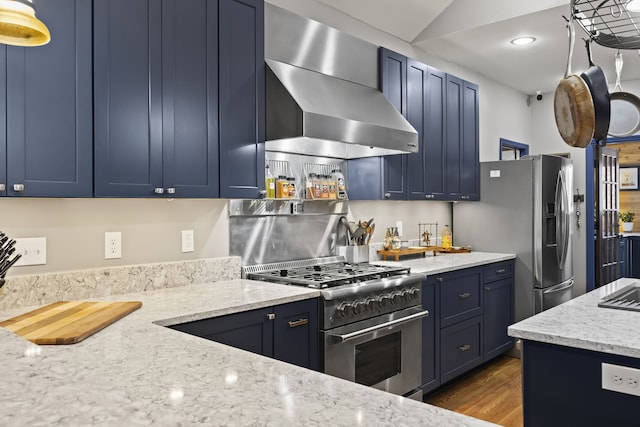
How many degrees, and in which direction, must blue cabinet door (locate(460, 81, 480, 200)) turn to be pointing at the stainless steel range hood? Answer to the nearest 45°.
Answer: approximately 90° to its right

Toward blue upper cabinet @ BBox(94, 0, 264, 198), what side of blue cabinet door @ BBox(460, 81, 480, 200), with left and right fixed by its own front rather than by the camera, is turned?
right

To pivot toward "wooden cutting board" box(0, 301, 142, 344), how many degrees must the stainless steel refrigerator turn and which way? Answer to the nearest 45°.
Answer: approximately 90° to its right

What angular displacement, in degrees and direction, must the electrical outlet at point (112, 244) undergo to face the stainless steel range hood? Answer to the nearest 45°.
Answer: approximately 90° to its left

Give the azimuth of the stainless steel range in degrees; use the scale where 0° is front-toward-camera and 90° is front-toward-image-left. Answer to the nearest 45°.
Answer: approximately 315°

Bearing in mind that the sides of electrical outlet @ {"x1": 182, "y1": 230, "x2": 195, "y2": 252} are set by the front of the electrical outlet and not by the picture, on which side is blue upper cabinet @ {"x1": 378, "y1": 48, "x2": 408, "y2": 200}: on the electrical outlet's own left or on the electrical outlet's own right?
on the electrical outlet's own left
